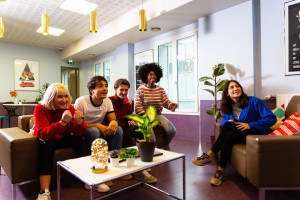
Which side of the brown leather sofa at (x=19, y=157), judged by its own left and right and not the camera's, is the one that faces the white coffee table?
front

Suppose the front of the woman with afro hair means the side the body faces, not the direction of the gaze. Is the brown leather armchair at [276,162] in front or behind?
in front

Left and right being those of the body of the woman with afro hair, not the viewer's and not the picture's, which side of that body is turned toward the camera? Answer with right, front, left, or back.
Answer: front

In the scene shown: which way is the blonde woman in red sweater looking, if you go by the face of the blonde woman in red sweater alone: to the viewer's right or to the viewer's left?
to the viewer's right

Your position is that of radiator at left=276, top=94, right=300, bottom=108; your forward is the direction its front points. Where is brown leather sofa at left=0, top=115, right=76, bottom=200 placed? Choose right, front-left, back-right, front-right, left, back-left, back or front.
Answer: front-right

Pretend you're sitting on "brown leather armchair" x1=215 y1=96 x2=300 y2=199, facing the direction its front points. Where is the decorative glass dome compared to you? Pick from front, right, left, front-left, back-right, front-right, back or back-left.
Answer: front-left

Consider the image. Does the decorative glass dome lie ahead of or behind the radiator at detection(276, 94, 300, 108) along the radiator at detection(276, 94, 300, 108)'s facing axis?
ahead

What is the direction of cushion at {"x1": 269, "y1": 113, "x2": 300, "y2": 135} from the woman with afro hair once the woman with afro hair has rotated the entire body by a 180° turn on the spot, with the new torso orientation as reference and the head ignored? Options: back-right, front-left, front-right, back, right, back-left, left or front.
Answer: back-right

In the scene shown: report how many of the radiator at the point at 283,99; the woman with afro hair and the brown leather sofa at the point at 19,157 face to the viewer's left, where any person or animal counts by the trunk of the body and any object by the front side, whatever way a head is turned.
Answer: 0

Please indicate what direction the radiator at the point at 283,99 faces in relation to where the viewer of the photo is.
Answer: facing the viewer

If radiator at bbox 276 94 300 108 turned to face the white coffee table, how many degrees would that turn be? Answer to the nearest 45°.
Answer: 0° — it already faces it

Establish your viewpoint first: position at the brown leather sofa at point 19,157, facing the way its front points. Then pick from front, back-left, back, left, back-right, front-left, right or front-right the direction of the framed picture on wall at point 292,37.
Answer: front-left

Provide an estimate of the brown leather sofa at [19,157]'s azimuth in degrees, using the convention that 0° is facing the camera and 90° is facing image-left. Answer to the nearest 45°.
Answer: approximately 315°

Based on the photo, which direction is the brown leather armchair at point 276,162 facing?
to the viewer's left

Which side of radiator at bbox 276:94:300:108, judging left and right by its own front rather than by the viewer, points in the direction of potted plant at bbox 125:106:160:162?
front

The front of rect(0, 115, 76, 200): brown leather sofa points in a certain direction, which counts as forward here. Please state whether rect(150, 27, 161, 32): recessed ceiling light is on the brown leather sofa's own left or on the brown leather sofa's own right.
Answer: on the brown leather sofa's own left
